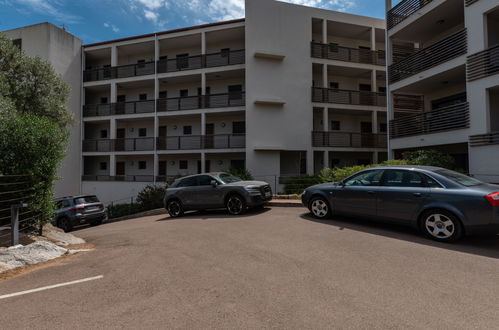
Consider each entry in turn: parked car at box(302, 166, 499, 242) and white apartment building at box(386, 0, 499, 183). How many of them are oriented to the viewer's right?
0

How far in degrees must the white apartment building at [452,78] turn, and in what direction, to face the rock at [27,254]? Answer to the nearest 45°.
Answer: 0° — it already faces it

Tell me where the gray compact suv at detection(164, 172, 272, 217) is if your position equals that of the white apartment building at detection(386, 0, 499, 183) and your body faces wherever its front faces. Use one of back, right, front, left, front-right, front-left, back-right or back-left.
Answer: front

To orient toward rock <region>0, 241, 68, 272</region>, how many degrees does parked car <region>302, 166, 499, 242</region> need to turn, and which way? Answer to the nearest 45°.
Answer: approximately 90° to its left

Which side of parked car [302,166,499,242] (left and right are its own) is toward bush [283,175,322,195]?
front

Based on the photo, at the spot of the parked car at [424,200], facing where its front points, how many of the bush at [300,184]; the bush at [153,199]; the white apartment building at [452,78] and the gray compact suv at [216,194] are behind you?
0

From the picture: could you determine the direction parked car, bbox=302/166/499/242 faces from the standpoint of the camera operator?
facing away from the viewer and to the left of the viewer

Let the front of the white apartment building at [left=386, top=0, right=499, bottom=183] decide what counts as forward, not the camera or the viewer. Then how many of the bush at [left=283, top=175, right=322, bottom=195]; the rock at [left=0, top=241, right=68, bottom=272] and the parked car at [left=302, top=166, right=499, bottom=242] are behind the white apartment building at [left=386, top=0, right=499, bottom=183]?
0
